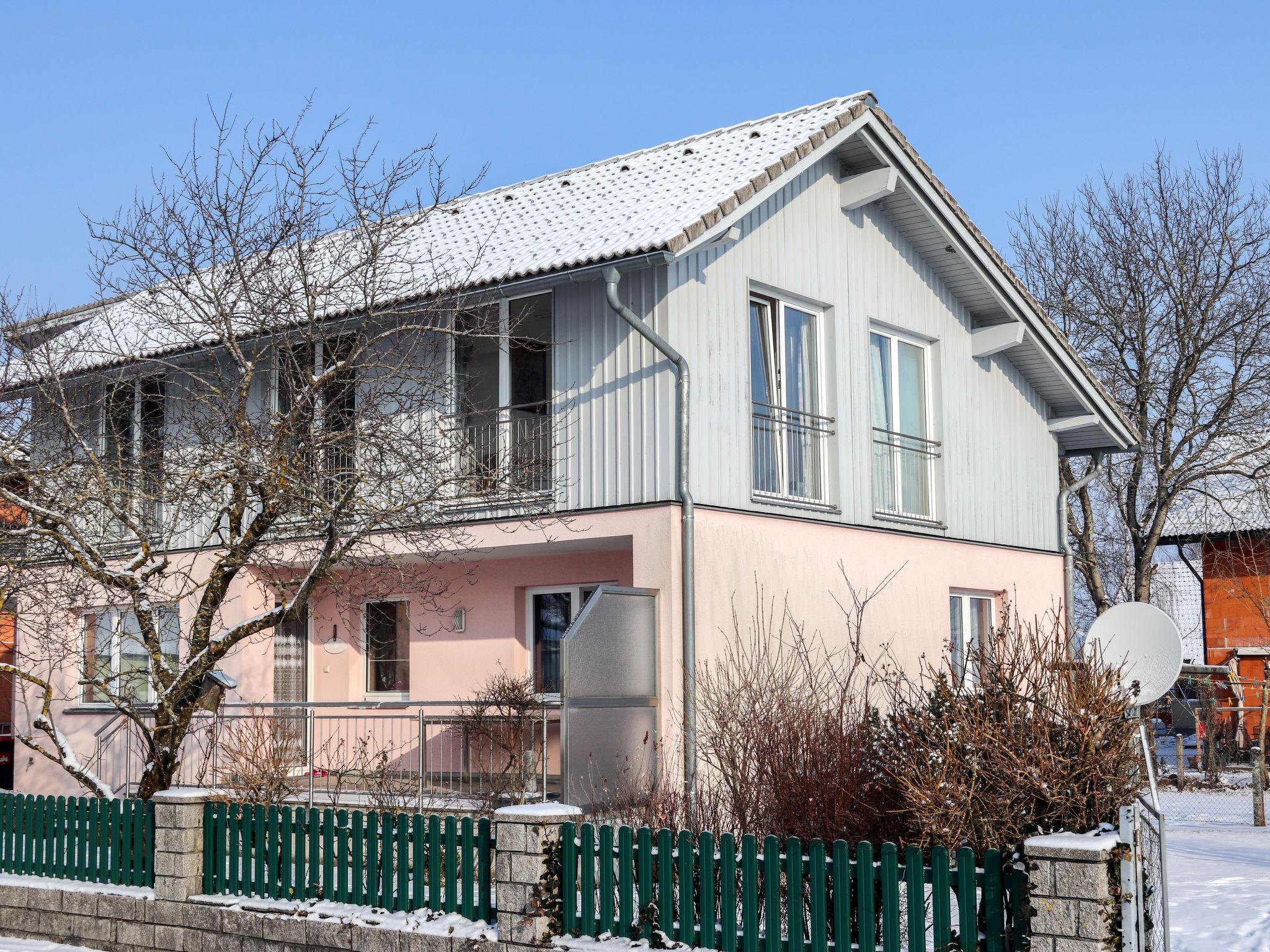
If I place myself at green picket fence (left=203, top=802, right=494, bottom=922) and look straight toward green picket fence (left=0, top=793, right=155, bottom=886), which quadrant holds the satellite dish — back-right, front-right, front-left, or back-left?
back-right

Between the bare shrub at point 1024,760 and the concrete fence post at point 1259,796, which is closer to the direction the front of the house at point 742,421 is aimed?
the bare shrub

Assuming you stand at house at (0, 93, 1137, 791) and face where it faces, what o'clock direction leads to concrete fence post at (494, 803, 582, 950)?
The concrete fence post is roughly at 11 o'clock from the house.

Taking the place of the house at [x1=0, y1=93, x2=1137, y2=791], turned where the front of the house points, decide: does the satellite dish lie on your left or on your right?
on your left

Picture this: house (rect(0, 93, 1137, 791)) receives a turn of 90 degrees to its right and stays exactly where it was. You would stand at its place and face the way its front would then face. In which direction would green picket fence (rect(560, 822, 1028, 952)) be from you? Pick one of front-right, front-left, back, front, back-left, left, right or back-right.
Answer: back-left
